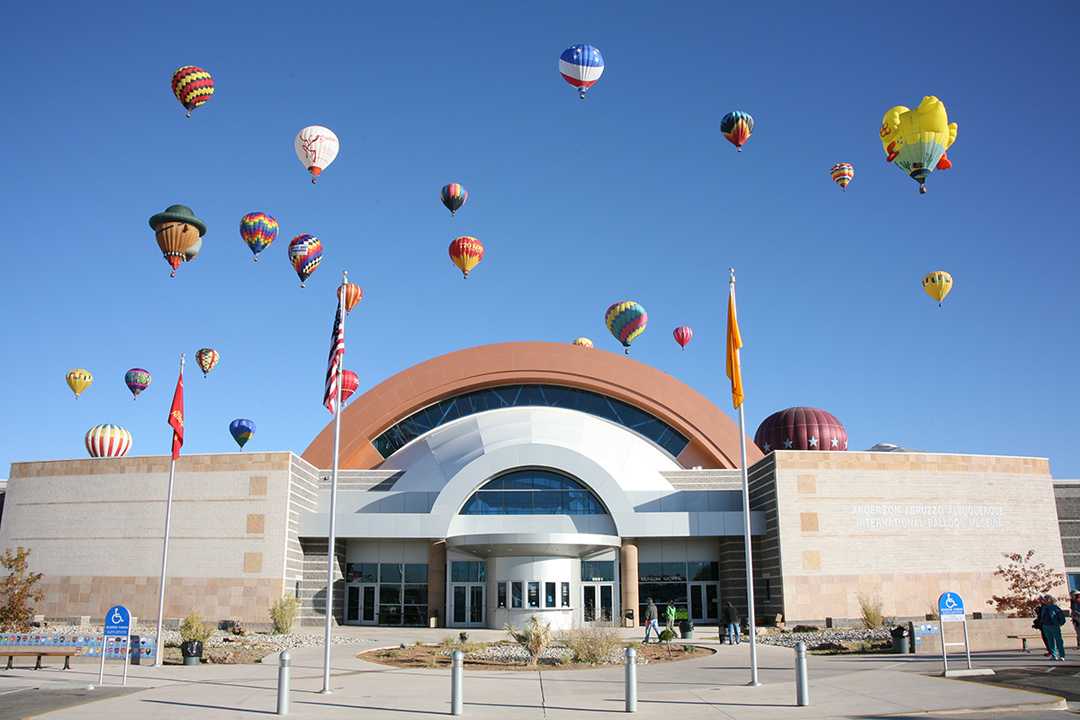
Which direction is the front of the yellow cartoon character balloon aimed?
to the viewer's left

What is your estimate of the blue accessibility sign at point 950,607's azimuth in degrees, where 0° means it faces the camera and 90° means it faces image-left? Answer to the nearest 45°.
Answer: approximately 0°

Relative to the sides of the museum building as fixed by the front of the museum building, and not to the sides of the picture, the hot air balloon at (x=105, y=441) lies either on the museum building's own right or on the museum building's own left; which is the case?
on the museum building's own right

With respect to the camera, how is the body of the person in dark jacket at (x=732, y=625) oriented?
away from the camera

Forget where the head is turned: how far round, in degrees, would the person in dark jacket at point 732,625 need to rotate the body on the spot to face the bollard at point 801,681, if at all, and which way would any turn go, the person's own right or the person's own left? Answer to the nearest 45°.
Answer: approximately 180°

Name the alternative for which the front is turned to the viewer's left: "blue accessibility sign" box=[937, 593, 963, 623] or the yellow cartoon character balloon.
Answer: the yellow cartoon character balloon
